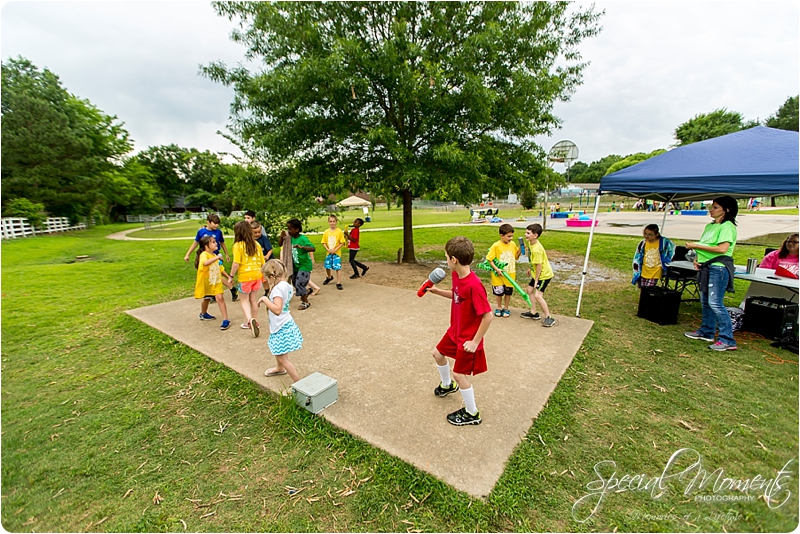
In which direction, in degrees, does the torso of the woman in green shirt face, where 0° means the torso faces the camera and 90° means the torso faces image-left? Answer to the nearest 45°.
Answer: approximately 90°

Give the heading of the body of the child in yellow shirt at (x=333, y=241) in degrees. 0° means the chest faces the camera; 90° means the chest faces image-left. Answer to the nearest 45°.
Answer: approximately 0°
